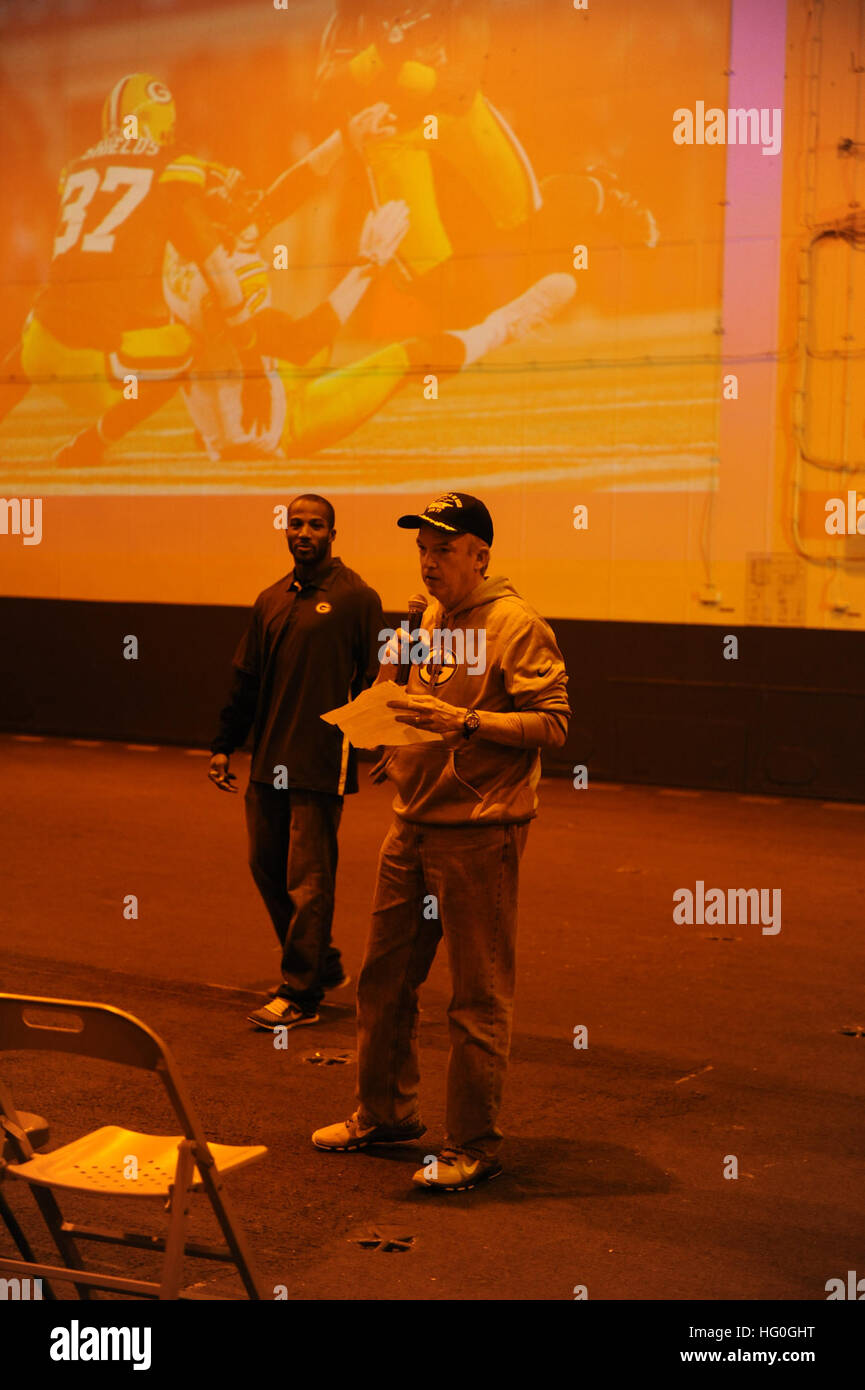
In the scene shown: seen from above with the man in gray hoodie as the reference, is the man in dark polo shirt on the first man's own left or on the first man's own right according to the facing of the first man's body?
on the first man's own right
